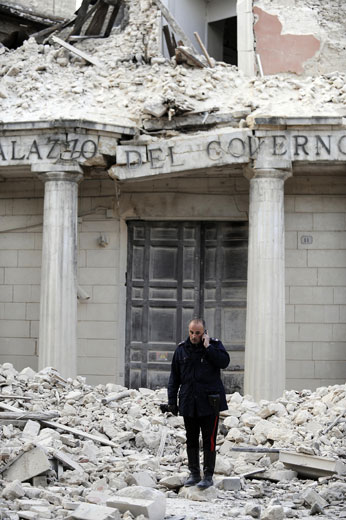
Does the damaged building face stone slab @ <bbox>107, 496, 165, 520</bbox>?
yes

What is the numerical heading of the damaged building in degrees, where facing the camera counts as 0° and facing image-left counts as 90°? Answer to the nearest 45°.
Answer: approximately 0°

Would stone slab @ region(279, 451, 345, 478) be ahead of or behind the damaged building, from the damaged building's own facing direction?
ahead

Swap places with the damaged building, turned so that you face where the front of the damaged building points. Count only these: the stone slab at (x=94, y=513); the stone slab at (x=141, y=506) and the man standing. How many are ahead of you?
3

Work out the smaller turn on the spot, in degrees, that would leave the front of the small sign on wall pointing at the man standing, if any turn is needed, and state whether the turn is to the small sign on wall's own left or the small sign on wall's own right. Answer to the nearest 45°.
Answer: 0° — it already faces them

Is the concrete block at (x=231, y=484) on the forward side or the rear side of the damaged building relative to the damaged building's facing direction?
on the forward side

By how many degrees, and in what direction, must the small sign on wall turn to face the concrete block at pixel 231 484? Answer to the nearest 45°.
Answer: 0° — it already faces it

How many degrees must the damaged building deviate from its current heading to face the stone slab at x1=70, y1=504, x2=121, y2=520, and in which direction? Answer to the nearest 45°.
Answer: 0° — it already faces it

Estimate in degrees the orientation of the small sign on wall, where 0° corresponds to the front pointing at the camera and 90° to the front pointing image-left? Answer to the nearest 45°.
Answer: approximately 0°
